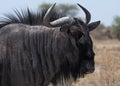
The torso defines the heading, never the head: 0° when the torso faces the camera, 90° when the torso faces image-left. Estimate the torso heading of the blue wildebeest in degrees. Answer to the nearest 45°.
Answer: approximately 270°
